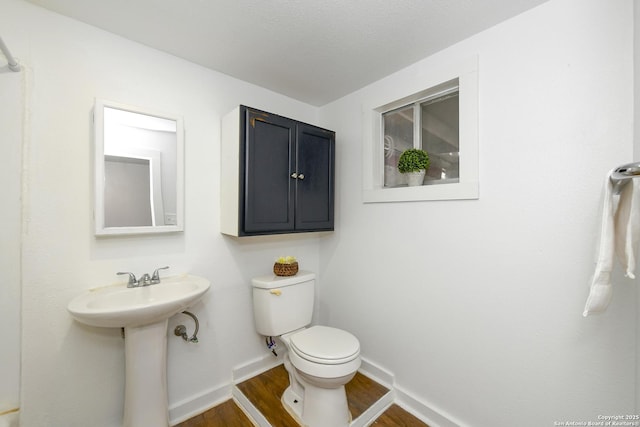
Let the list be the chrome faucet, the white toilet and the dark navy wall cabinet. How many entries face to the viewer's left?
0

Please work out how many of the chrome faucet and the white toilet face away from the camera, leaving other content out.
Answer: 0

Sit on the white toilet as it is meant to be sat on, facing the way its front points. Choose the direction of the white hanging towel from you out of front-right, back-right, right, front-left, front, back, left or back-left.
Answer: front

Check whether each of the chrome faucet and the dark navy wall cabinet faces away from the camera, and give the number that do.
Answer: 0

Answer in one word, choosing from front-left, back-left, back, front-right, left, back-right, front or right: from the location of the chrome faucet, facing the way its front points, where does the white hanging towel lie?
front-left

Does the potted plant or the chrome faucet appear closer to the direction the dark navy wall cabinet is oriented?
the potted plant

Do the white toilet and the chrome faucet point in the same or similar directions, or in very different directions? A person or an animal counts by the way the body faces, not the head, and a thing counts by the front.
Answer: same or similar directions

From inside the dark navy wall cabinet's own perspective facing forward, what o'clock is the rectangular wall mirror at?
The rectangular wall mirror is roughly at 4 o'clock from the dark navy wall cabinet.

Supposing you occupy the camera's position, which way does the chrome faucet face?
facing the viewer

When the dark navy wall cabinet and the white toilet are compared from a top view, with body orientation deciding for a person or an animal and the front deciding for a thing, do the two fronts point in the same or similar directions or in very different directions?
same or similar directions

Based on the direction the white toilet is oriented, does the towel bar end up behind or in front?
in front

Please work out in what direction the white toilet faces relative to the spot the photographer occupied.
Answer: facing the viewer and to the right of the viewer
